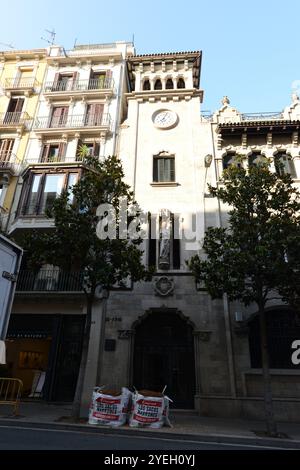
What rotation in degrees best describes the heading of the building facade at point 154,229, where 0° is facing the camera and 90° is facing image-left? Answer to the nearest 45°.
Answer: approximately 0°

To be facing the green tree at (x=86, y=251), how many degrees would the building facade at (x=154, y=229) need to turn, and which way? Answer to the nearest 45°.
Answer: approximately 45° to its right

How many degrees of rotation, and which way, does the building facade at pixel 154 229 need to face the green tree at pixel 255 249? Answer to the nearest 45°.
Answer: approximately 45° to its left
